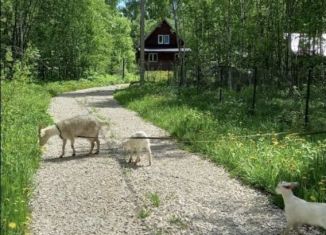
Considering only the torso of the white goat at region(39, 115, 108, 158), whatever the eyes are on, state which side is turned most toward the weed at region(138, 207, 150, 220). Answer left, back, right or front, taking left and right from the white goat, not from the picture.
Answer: left

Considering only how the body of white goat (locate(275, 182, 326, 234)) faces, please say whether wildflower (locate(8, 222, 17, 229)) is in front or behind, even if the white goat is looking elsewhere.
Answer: in front

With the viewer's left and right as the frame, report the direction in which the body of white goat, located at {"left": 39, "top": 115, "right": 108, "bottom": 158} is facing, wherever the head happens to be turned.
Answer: facing to the left of the viewer

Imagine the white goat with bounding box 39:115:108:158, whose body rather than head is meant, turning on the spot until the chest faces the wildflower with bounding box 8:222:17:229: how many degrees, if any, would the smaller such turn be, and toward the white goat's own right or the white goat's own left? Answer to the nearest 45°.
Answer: approximately 90° to the white goat's own left

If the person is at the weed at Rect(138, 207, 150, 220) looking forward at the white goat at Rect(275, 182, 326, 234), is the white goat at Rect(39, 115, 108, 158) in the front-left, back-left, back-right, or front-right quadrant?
back-left

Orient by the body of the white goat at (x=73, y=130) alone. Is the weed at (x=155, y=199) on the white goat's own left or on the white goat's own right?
on the white goat's own left

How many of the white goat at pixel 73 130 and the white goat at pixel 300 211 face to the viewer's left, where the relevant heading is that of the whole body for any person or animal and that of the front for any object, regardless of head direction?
2

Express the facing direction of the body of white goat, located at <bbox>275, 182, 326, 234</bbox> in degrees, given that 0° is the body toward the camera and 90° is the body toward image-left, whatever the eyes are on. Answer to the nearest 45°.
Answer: approximately 90°
